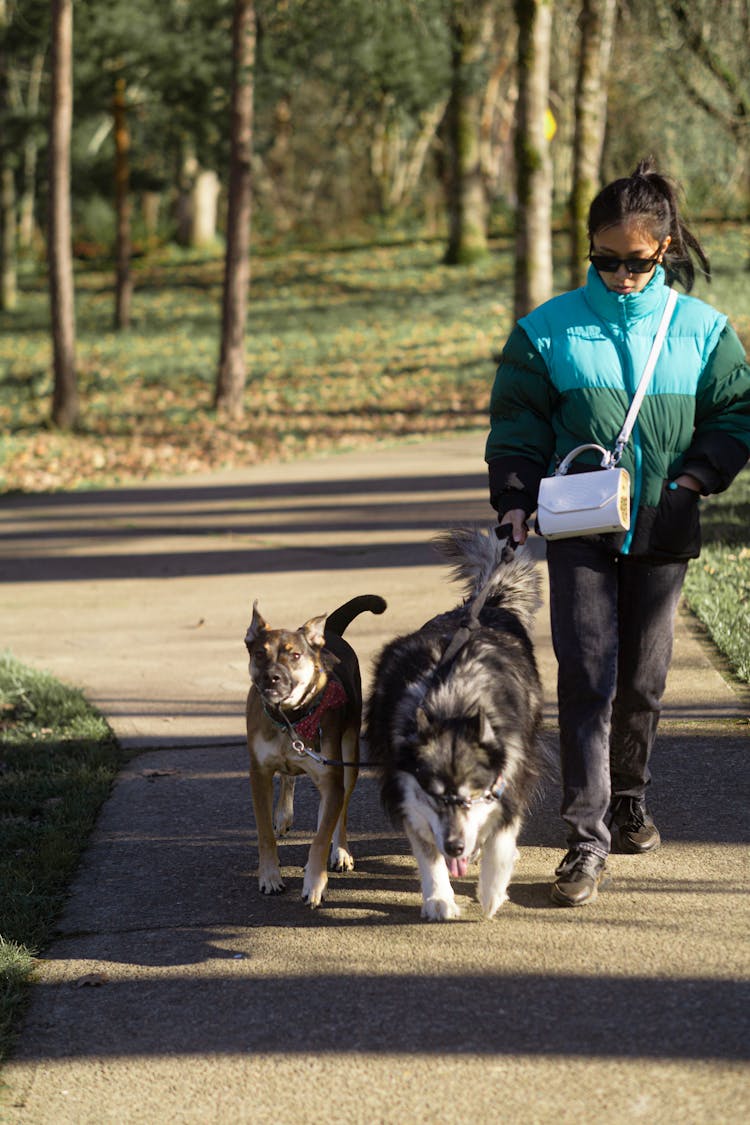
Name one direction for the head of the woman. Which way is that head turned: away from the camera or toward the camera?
toward the camera

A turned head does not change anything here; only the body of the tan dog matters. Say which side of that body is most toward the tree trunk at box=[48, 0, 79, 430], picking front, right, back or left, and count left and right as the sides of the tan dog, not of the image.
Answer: back

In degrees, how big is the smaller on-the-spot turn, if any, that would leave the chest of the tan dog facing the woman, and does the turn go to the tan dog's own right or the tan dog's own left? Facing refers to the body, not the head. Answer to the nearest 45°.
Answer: approximately 90° to the tan dog's own left

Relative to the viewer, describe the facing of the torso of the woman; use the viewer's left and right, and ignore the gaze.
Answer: facing the viewer

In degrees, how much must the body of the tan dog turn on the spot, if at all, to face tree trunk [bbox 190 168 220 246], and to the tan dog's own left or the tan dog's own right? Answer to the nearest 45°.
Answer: approximately 180°

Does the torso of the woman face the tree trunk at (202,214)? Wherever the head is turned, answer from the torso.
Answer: no

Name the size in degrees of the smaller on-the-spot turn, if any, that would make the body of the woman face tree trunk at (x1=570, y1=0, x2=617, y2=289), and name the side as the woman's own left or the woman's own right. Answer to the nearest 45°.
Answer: approximately 180°

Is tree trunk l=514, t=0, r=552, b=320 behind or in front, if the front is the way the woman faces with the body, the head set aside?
behind

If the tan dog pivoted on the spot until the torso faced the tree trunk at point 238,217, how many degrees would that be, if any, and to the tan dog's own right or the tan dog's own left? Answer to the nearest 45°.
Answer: approximately 180°

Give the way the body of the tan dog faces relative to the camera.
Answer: toward the camera

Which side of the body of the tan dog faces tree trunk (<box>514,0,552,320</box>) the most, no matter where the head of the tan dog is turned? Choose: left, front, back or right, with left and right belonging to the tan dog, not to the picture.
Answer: back

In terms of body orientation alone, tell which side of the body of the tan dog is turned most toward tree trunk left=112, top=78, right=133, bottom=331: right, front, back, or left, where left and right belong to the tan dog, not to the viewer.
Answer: back

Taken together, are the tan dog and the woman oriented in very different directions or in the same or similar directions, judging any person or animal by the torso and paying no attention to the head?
same or similar directions
